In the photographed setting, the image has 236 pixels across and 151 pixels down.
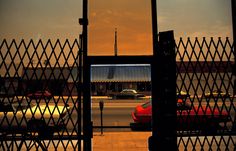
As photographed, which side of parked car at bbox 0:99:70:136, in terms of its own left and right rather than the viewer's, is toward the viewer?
right
